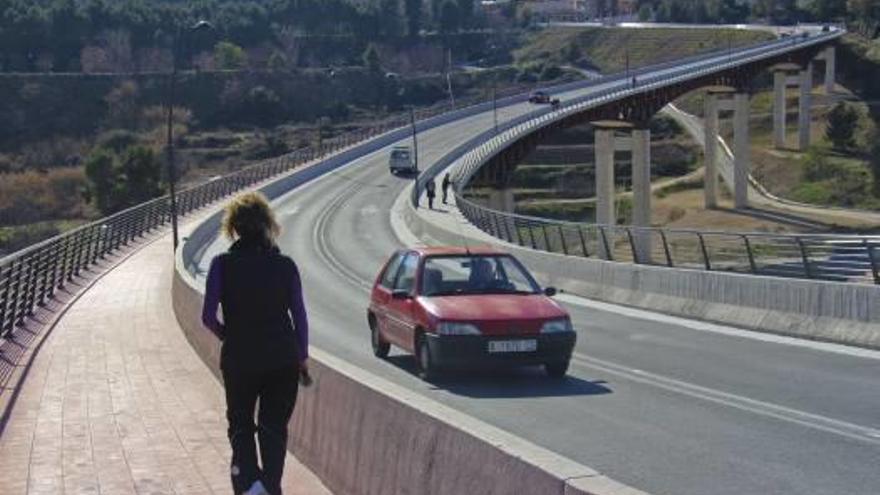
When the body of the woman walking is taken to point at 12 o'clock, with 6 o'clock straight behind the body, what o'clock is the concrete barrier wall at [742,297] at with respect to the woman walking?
The concrete barrier wall is roughly at 1 o'clock from the woman walking.

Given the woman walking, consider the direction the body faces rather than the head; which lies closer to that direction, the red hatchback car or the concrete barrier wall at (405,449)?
the red hatchback car

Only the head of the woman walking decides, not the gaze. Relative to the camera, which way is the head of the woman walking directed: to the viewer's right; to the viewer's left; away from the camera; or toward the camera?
away from the camera

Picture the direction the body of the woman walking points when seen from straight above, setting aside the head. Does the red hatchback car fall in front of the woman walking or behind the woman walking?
in front

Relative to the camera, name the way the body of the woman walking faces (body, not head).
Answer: away from the camera

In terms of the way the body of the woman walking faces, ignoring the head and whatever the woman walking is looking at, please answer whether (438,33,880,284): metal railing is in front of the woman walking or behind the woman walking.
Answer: in front

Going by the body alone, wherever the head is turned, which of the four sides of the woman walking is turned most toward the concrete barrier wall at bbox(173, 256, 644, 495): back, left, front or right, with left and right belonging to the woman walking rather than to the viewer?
right
